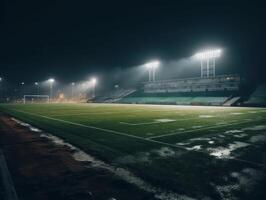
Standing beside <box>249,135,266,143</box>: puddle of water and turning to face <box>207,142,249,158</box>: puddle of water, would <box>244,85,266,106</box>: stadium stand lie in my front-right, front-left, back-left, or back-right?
back-right

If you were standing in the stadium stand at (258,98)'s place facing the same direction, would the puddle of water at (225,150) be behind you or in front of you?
in front

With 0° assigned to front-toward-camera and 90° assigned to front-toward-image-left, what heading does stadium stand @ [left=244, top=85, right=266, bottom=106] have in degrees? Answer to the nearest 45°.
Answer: approximately 45°

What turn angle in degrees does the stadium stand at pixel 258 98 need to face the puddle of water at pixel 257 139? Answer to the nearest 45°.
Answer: approximately 45° to its left

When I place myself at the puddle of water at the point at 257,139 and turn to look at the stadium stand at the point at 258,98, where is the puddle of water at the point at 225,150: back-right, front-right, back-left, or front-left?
back-left
